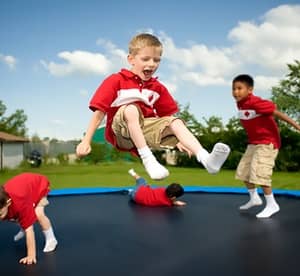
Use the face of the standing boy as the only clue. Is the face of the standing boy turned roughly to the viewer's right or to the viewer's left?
to the viewer's left

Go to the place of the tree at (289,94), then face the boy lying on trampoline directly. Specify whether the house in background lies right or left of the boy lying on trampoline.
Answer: right

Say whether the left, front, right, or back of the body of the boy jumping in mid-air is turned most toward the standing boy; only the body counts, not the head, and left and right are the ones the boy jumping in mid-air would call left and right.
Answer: left

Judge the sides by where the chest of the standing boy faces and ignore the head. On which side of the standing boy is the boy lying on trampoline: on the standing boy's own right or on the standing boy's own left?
on the standing boy's own right

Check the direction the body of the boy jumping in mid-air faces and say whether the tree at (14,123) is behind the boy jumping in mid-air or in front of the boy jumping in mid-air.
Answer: behind

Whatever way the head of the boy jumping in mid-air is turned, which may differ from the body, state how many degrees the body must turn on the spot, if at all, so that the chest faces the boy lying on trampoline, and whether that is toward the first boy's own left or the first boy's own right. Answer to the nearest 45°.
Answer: approximately 135° to the first boy's own left

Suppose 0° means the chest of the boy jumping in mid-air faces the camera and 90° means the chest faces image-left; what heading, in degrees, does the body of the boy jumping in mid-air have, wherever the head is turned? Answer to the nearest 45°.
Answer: approximately 315°

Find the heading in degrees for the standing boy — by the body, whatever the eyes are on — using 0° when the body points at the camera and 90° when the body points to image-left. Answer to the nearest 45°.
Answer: approximately 45°
